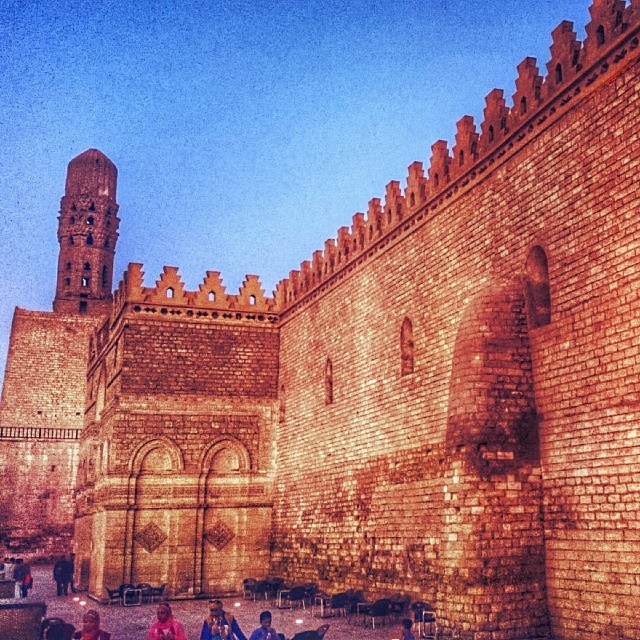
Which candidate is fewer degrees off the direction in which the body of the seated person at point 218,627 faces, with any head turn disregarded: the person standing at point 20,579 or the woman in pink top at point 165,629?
the woman in pink top

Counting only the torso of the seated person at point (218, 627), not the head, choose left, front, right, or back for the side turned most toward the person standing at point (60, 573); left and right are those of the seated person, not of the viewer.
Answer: back

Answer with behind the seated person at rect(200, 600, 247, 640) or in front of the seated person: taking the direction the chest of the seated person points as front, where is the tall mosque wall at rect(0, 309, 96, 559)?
behind

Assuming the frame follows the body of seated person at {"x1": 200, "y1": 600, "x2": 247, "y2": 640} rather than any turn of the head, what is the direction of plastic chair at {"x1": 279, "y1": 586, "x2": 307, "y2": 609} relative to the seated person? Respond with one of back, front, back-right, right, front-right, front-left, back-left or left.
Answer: back

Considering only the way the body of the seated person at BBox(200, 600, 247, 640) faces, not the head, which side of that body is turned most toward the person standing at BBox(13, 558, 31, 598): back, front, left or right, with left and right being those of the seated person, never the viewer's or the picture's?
back

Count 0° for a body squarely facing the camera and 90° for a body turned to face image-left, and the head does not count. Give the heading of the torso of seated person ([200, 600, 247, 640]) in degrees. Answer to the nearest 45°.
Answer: approximately 0°

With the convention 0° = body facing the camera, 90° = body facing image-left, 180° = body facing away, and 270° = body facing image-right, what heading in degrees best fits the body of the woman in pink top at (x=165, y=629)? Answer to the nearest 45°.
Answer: approximately 0°
